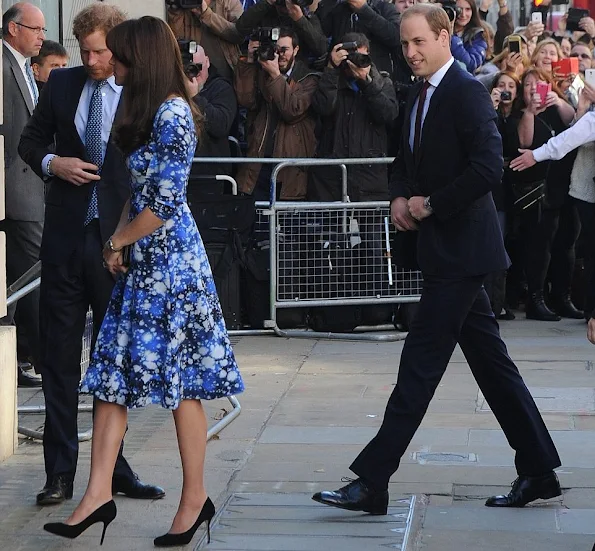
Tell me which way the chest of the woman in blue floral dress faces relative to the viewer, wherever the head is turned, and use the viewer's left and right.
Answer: facing to the left of the viewer

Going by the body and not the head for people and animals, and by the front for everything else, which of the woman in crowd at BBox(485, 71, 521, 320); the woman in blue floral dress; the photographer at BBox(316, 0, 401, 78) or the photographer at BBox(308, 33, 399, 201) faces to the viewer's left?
the woman in blue floral dress

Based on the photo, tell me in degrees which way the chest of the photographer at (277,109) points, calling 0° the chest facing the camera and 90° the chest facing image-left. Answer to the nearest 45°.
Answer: approximately 45°

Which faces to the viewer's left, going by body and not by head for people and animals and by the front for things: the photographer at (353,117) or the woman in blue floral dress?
the woman in blue floral dress

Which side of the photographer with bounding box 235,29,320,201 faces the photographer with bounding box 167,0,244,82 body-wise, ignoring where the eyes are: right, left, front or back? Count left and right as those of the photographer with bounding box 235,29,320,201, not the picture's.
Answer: right

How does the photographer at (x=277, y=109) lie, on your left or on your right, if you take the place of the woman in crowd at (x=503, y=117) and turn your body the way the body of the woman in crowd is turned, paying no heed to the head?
on your right

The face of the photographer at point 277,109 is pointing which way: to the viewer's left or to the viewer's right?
to the viewer's left
